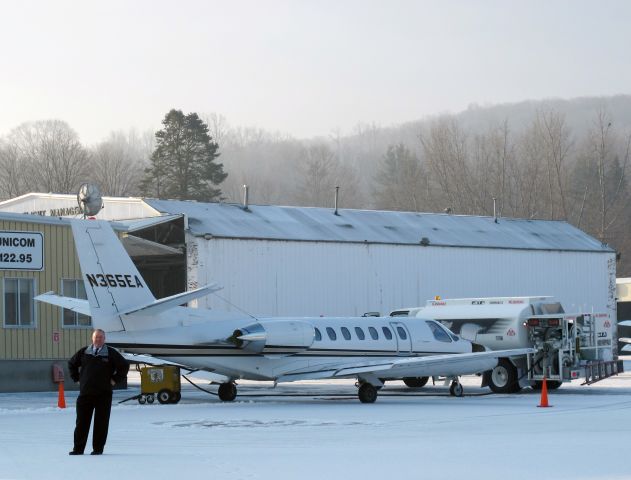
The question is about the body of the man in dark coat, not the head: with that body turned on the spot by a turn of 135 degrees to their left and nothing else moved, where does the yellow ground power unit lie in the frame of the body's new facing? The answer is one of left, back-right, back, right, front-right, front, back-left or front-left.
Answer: front-left

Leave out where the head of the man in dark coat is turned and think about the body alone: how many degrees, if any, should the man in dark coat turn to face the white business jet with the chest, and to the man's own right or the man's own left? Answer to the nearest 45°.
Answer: approximately 180°

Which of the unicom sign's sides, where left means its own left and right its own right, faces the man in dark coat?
front

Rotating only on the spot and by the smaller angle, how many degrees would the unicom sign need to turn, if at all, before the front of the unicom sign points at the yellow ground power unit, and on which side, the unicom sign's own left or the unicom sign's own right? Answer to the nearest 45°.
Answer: approximately 45° to the unicom sign's own left

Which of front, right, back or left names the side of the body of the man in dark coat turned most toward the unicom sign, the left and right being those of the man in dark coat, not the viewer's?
back

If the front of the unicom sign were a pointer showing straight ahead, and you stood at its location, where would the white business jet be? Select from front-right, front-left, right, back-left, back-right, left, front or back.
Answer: front-left

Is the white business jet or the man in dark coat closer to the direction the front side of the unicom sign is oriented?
the man in dark coat

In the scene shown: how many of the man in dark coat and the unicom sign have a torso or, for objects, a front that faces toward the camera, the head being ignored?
2

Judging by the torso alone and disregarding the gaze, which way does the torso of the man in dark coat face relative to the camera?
toward the camera

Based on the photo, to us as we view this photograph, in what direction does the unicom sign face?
facing the viewer
